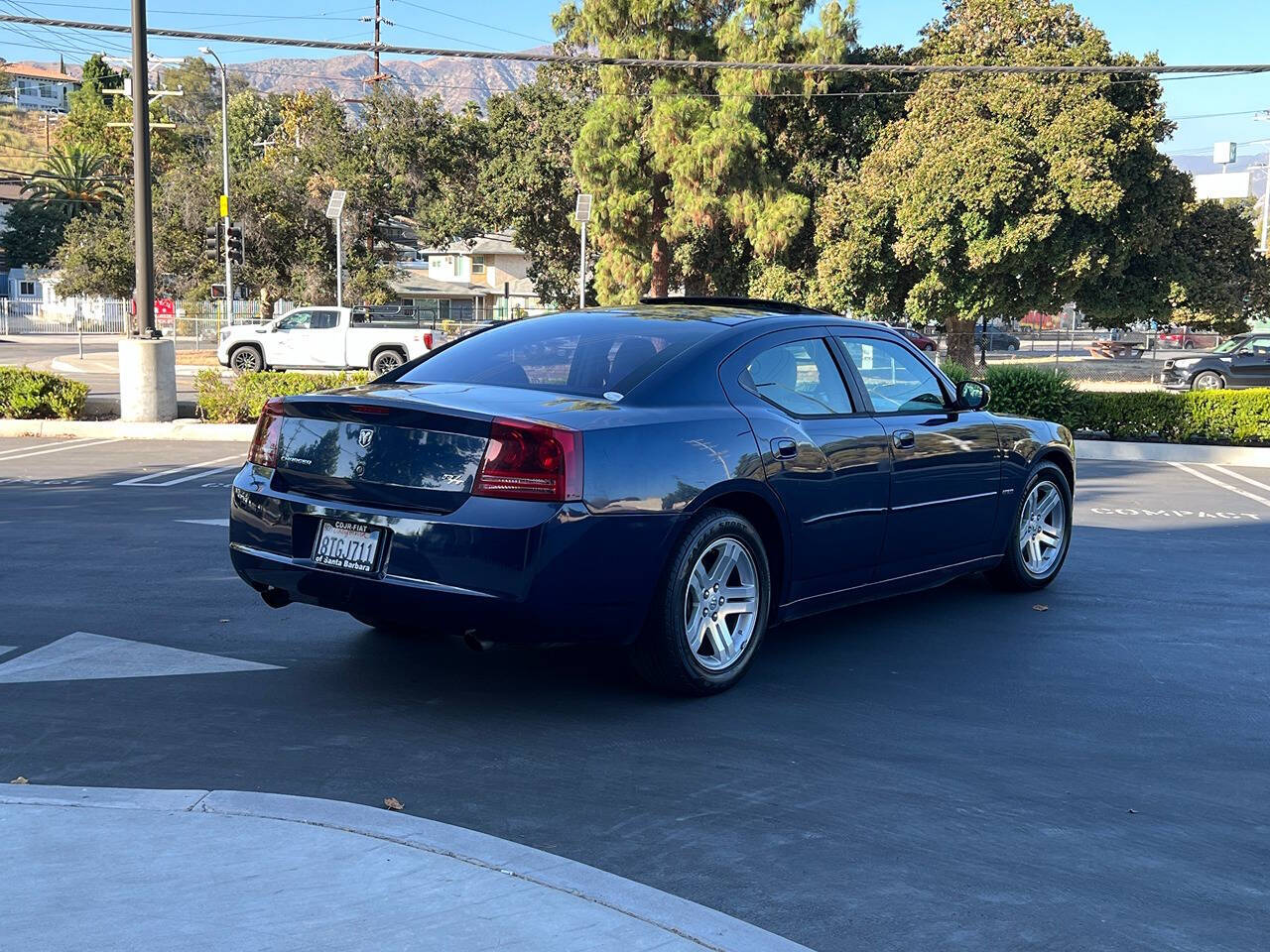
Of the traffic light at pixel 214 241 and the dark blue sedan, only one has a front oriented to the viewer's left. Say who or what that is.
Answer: the traffic light

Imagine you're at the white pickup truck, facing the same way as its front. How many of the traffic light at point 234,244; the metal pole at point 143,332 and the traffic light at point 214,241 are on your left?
1

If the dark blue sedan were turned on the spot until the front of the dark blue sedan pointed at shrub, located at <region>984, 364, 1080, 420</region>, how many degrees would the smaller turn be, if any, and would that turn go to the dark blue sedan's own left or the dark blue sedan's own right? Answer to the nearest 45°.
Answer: approximately 45° to the dark blue sedan's own left

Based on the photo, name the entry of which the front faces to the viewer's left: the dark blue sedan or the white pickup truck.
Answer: the white pickup truck

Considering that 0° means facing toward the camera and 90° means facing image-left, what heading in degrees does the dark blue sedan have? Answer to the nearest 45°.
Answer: approximately 225°

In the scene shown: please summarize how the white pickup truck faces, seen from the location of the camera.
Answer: facing to the left of the viewer

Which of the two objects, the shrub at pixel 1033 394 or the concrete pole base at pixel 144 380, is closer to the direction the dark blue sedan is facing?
the shrub

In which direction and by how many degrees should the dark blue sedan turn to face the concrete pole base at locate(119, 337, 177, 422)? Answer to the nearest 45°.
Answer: approximately 90° to its left
